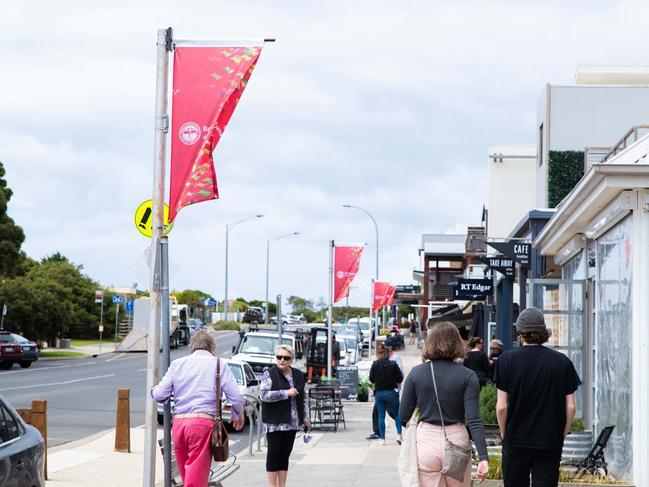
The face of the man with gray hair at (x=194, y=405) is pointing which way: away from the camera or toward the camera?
away from the camera

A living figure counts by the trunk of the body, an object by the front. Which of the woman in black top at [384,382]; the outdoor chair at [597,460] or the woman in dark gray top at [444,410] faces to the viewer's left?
the outdoor chair

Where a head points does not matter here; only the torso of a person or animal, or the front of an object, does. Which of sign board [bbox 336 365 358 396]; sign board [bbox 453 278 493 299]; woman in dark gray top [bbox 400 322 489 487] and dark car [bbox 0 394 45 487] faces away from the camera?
the woman in dark gray top

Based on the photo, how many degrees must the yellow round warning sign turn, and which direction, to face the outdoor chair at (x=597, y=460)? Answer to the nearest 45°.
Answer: approximately 45° to its left

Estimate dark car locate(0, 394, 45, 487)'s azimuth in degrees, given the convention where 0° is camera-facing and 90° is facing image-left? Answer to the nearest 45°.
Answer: approximately 45°

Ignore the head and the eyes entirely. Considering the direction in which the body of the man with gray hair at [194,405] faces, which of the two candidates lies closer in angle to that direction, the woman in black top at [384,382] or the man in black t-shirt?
the woman in black top

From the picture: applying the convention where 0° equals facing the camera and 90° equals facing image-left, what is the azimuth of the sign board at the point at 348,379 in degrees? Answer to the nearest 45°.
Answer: approximately 0°

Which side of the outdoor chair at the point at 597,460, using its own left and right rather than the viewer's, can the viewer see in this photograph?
left

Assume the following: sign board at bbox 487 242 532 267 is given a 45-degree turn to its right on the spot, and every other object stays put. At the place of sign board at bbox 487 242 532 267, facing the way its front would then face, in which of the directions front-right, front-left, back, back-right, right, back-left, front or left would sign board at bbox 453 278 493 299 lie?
back-right

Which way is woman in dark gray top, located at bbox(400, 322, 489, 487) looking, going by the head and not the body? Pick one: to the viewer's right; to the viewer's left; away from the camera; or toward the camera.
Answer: away from the camera

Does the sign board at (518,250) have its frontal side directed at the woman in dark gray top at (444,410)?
yes

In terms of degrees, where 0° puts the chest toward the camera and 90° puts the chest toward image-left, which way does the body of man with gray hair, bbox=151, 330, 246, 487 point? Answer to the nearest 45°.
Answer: approximately 180°
